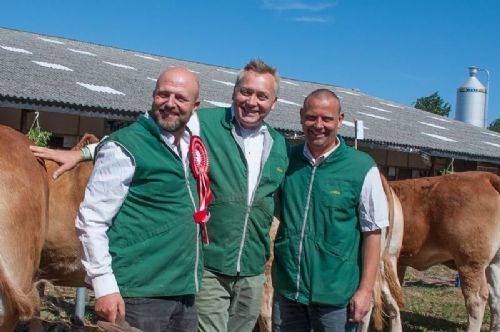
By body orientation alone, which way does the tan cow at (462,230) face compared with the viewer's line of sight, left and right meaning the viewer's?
facing to the left of the viewer

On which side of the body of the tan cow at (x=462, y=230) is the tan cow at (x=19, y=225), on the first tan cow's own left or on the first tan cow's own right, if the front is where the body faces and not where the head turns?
on the first tan cow's own left

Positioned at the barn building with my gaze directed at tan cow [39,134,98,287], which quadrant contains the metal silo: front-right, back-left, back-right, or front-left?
back-left

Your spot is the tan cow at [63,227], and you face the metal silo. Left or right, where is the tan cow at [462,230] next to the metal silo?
right

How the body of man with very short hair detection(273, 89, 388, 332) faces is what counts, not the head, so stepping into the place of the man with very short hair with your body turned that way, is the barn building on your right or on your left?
on your right
